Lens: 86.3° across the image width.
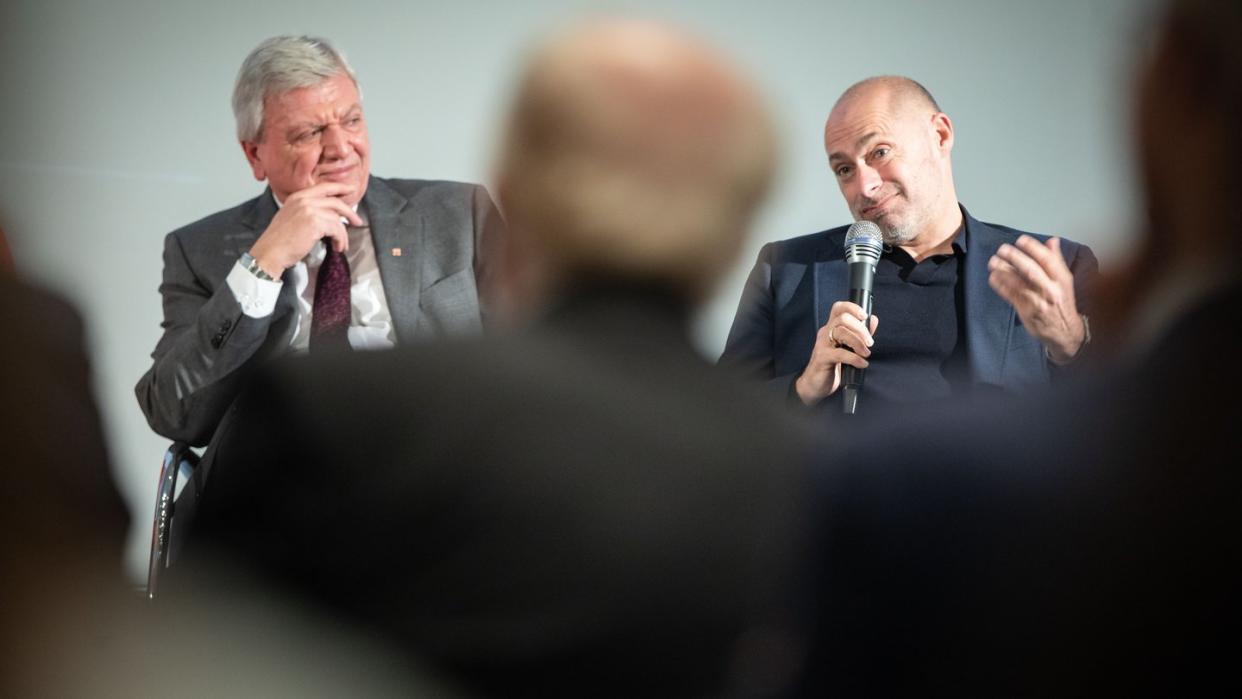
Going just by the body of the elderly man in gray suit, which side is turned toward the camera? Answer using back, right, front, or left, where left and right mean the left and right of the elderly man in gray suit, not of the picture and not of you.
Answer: front

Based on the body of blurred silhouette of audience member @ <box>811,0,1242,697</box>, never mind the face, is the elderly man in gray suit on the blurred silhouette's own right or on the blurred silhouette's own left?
on the blurred silhouette's own left

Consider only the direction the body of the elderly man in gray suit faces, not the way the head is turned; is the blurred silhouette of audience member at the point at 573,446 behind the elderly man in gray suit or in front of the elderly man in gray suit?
in front

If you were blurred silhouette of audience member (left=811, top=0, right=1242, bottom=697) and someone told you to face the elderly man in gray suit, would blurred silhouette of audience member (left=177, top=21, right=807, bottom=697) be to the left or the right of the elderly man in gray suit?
left

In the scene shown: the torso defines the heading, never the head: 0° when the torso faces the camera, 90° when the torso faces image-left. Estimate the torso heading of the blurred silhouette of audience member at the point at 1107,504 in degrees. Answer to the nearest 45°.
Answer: approximately 180°

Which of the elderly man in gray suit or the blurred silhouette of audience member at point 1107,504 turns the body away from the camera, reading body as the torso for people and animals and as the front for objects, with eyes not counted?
the blurred silhouette of audience member

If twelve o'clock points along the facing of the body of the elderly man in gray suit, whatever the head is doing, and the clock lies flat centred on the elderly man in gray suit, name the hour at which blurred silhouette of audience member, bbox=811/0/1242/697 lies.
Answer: The blurred silhouette of audience member is roughly at 11 o'clock from the elderly man in gray suit.

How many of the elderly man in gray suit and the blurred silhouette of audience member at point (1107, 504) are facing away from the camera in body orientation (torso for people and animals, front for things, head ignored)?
1

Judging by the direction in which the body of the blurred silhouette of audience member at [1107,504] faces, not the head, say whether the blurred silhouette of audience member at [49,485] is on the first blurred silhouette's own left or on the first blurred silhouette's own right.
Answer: on the first blurred silhouette's own left

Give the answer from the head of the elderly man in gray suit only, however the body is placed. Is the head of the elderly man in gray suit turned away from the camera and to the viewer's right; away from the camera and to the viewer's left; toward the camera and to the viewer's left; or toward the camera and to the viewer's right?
toward the camera and to the viewer's right
